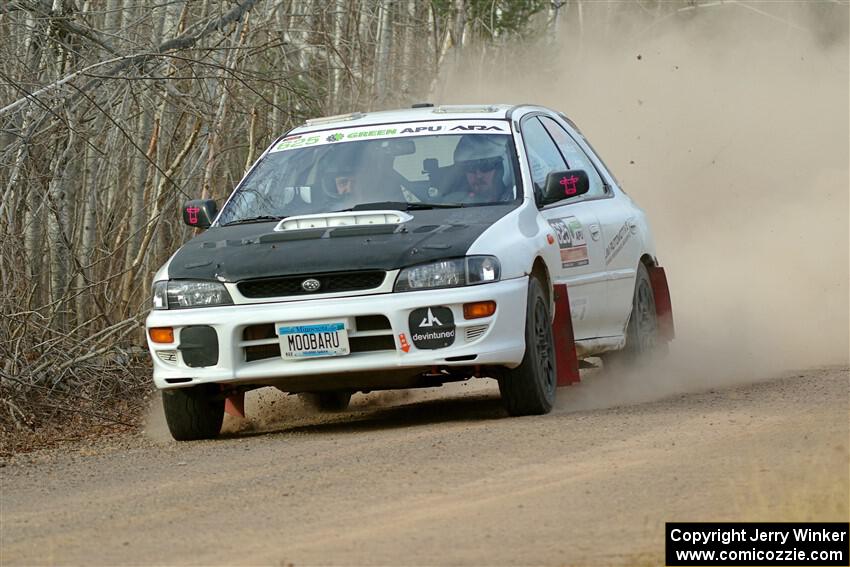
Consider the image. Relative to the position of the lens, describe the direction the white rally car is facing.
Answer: facing the viewer and to the left of the viewer
